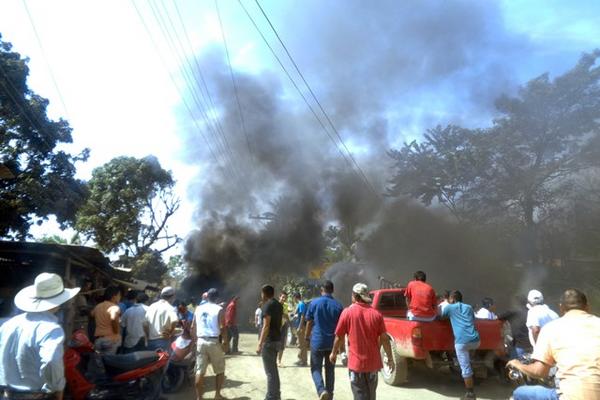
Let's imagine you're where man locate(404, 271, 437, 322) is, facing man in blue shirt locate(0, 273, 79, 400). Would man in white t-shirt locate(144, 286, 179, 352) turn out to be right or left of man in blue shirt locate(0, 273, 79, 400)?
right

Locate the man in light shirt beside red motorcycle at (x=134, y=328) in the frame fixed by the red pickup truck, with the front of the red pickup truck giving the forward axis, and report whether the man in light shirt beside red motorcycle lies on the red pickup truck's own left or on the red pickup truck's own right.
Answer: on the red pickup truck's own left

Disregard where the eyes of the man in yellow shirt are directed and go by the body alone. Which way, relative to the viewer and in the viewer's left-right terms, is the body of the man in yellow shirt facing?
facing away from the viewer and to the left of the viewer

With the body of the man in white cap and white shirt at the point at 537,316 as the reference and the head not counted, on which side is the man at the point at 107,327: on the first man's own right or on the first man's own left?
on the first man's own left

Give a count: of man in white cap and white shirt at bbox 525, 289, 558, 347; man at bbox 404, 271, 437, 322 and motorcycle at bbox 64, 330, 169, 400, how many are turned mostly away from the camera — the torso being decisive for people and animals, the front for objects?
2

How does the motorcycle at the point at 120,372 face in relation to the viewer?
to the viewer's left

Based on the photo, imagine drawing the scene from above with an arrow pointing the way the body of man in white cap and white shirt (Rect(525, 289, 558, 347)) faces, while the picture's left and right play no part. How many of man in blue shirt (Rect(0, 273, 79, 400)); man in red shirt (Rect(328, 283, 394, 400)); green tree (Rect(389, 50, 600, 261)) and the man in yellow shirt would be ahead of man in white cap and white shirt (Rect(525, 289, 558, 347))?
1

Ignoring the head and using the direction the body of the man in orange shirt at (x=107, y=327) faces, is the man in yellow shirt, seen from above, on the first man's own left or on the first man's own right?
on the first man's own right

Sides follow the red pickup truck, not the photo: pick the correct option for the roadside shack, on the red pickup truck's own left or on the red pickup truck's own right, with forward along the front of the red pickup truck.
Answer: on the red pickup truck's own left

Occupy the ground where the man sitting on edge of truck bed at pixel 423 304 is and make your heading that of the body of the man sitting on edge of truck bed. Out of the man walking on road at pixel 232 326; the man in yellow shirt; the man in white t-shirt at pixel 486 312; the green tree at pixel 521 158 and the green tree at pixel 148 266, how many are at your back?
1

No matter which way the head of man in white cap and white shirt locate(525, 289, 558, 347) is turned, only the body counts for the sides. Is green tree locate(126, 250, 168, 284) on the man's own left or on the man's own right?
on the man's own left

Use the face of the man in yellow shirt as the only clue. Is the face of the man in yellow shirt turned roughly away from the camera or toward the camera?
away from the camera

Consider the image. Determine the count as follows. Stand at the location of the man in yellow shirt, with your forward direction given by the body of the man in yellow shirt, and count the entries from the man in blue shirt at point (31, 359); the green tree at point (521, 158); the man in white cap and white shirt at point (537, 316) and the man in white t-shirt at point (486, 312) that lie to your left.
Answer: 1

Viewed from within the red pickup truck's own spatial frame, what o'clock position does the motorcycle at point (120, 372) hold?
The motorcycle is roughly at 9 o'clock from the red pickup truck.

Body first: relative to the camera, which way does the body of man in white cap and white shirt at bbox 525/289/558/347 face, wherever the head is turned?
away from the camera

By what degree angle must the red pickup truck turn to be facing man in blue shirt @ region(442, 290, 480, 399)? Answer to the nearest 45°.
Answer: approximately 180°
